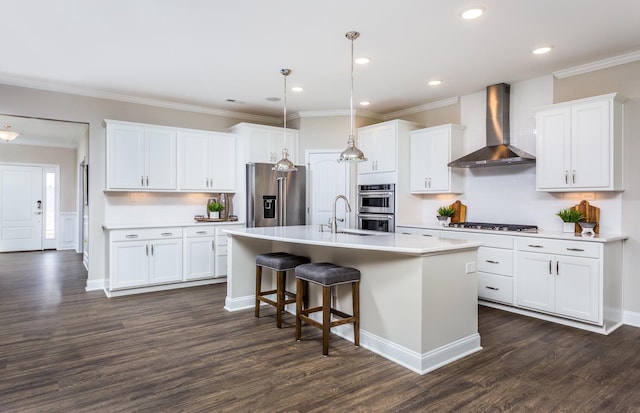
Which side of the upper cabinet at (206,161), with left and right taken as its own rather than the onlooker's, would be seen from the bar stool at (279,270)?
front

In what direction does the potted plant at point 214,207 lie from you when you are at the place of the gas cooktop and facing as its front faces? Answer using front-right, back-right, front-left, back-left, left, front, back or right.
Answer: front-right

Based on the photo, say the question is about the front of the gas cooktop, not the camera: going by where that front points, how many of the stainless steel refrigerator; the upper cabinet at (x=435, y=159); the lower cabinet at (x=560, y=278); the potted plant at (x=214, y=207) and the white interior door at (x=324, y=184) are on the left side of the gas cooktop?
1

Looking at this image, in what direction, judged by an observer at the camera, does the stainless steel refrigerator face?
facing the viewer and to the right of the viewer

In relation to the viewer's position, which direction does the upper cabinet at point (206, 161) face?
facing the viewer

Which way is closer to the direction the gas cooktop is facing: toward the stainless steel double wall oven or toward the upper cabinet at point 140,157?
the upper cabinet

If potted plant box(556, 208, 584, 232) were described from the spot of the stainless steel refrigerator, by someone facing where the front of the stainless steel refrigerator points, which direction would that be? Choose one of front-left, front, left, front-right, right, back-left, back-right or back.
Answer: front

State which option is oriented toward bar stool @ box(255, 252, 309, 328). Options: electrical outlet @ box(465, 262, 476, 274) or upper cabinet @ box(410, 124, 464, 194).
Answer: the upper cabinet

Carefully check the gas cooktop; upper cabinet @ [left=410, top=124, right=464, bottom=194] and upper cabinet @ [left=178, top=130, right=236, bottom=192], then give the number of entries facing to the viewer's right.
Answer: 0
